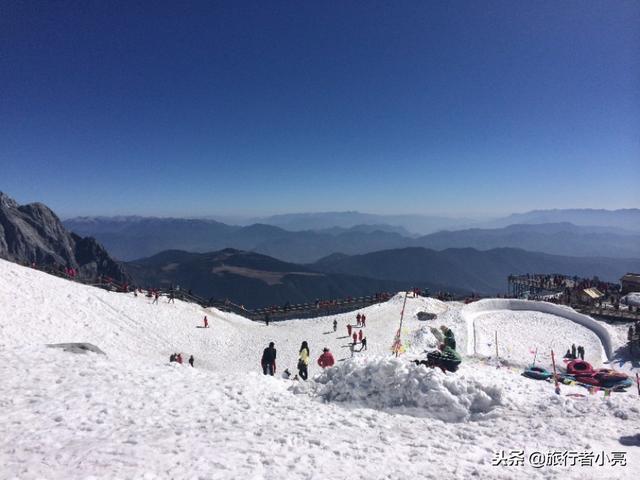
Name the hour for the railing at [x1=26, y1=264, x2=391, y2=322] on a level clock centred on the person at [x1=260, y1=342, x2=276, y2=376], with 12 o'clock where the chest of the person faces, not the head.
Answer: The railing is roughly at 12 o'clock from the person.

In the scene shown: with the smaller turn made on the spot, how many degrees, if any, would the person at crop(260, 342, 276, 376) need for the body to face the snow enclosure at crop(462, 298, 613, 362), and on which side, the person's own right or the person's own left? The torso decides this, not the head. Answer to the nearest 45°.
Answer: approximately 45° to the person's own right

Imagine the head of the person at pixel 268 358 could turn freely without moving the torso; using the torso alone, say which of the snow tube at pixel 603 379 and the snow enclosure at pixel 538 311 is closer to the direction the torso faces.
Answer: the snow enclosure

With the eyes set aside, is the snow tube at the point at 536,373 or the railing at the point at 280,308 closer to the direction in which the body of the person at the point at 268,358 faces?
the railing

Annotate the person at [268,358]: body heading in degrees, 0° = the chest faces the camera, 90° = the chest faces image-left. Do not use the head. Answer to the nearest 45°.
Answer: approximately 180°

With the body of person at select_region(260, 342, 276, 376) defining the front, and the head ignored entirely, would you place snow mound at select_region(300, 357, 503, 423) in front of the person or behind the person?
behind

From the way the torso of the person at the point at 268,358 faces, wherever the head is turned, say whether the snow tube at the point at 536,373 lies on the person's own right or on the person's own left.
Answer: on the person's own right

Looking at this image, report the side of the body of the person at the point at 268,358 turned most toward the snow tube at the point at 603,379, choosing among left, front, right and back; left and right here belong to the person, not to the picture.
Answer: right

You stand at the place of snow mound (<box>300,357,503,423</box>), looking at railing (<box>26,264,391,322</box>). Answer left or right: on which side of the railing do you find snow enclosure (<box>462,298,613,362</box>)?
right
